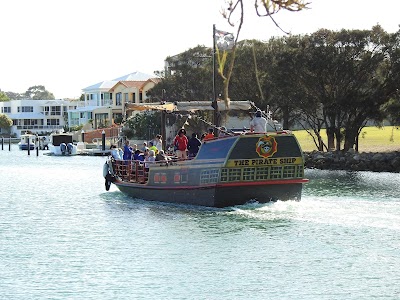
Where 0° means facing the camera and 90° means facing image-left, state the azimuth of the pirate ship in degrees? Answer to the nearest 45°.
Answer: approximately 135°
